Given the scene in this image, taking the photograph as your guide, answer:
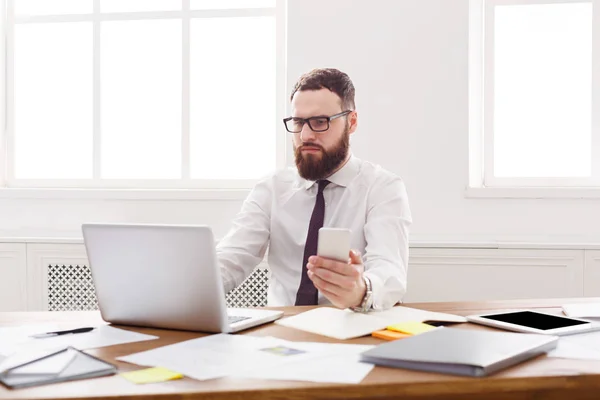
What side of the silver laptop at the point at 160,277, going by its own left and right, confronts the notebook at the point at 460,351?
right

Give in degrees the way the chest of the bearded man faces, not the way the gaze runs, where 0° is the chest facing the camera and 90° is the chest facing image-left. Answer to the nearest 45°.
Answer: approximately 45°

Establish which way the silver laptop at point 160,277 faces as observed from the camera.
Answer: facing away from the viewer and to the right of the viewer

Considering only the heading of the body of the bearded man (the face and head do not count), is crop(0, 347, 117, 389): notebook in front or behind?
in front

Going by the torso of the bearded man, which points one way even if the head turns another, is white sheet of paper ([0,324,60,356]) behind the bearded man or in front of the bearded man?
in front

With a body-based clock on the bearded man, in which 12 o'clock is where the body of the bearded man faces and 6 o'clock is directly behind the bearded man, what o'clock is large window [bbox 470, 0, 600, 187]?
The large window is roughly at 6 o'clock from the bearded man.

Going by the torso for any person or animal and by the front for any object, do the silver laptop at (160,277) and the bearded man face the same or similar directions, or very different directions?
very different directions

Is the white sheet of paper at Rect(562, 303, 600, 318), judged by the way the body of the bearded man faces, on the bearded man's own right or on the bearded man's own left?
on the bearded man's own left

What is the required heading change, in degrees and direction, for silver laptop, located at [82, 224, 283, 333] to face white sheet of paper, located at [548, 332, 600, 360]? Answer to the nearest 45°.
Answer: approximately 45° to its right
